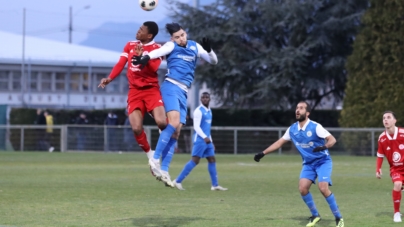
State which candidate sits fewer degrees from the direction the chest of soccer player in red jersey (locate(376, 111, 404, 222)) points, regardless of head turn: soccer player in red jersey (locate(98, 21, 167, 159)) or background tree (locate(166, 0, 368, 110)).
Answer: the soccer player in red jersey

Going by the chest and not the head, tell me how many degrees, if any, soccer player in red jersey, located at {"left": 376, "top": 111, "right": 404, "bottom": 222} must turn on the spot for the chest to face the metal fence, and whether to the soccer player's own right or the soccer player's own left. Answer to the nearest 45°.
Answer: approximately 135° to the soccer player's own right

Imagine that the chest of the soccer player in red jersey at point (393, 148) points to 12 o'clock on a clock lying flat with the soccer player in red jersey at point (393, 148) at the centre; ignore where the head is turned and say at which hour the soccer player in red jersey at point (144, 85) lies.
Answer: the soccer player in red jersey at point (144, 85) is roughly at 2 o'clock from the soccer player in red jersey at point (393, 148).

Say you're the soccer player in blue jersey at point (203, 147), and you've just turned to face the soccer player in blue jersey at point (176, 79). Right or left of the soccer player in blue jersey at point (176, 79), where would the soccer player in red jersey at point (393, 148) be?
left
